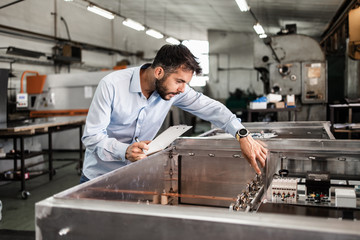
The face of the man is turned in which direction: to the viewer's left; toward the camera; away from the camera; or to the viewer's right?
to the viewer's right

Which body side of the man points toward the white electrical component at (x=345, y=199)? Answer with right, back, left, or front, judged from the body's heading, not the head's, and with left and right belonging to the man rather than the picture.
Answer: front

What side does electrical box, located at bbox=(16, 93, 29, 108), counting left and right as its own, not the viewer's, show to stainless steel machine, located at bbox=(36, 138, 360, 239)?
front

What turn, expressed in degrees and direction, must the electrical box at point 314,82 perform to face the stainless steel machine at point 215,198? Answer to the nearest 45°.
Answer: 0° — it already faces it

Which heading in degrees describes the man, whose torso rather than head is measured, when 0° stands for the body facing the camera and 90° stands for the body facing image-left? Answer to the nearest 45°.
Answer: approximately 315°

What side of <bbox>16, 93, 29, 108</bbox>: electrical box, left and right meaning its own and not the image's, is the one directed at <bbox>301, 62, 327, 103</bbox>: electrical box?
left

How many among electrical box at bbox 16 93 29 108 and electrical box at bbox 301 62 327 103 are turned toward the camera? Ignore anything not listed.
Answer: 2

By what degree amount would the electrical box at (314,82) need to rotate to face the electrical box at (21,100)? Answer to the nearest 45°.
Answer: approximately 45° to its right

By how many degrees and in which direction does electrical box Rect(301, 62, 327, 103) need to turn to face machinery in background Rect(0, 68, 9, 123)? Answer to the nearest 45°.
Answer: approximately 45° to its right

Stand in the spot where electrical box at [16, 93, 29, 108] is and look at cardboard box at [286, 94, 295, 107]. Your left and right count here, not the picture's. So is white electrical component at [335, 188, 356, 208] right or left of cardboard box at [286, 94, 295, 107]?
right

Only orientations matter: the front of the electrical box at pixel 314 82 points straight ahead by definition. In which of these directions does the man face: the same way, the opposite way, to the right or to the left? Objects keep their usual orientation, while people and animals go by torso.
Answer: to the left

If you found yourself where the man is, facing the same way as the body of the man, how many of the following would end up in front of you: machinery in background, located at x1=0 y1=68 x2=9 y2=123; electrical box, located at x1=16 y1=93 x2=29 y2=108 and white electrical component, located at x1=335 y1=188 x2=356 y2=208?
1
